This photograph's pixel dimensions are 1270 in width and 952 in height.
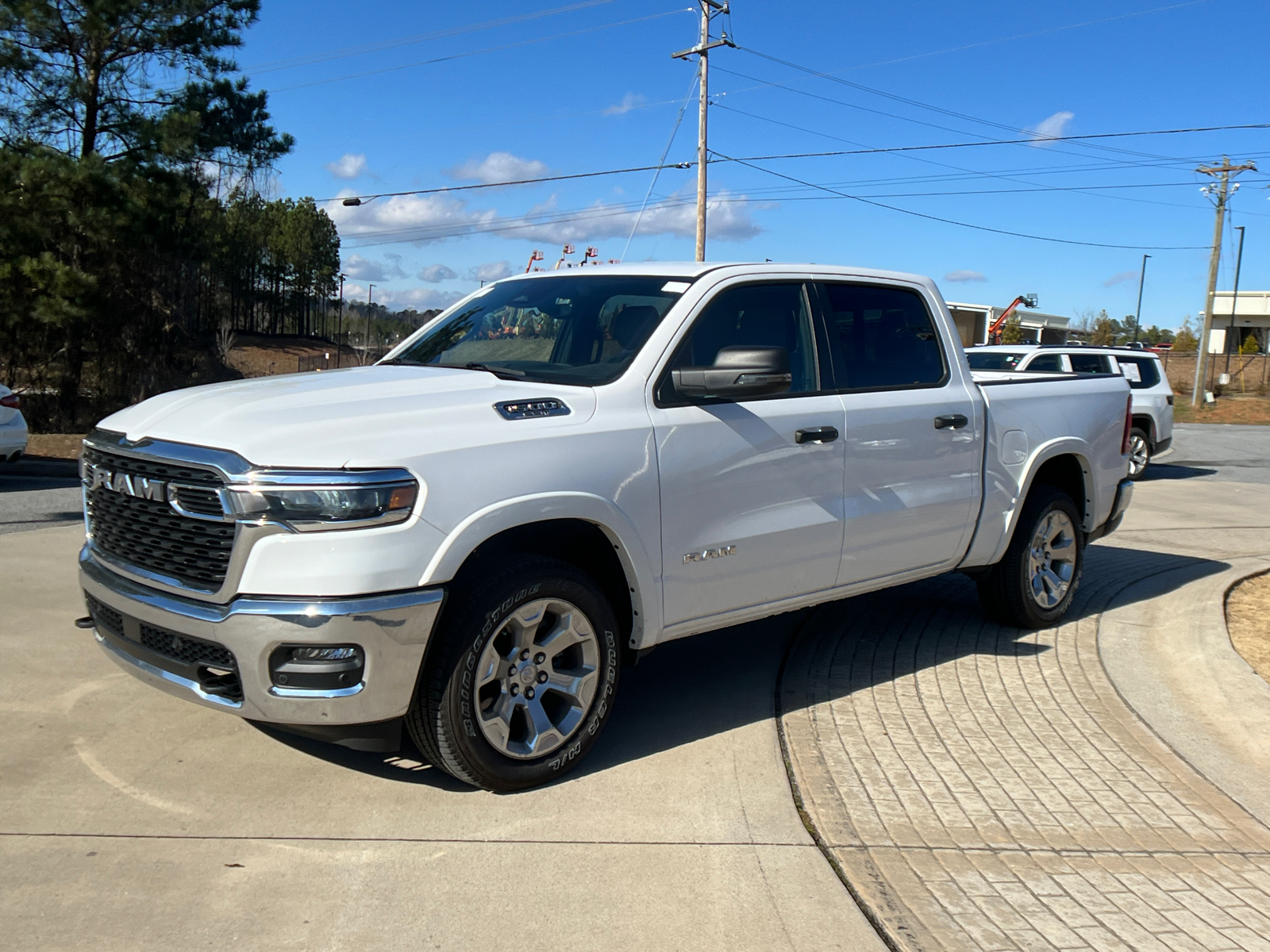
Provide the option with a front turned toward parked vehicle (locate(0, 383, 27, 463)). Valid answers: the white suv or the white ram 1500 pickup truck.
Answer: the white suv

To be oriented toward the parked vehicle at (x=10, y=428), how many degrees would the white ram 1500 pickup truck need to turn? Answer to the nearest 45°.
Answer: approximately 90° to its right

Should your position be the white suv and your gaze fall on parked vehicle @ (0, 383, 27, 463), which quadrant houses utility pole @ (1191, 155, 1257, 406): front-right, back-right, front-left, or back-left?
back-right

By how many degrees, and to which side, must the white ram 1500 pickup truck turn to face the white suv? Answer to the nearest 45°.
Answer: approximately 180°

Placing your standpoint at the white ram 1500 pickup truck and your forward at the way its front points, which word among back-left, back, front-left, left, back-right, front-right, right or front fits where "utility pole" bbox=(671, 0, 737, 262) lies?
back-right

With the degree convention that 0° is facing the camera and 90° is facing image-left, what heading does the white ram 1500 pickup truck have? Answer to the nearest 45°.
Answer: approximately 45°

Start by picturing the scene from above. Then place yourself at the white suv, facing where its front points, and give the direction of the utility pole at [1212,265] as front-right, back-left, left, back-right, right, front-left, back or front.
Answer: back-right

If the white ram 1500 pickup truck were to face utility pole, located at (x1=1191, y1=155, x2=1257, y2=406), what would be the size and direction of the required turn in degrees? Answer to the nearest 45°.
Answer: approximately 180°

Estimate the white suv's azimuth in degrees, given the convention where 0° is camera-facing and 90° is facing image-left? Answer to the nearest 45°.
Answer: approximately 45°

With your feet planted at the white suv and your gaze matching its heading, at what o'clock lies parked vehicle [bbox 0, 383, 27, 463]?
The parked vehicle is roughly at 12 o'clock from the white suv.

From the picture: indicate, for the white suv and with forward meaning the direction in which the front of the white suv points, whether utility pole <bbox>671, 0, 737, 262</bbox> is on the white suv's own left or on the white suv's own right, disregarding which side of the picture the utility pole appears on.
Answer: on the white suv's own right

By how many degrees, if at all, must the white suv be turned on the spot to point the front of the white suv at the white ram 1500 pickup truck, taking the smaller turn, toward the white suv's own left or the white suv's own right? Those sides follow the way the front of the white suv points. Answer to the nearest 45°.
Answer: approximately 45° to the white suv's own left
